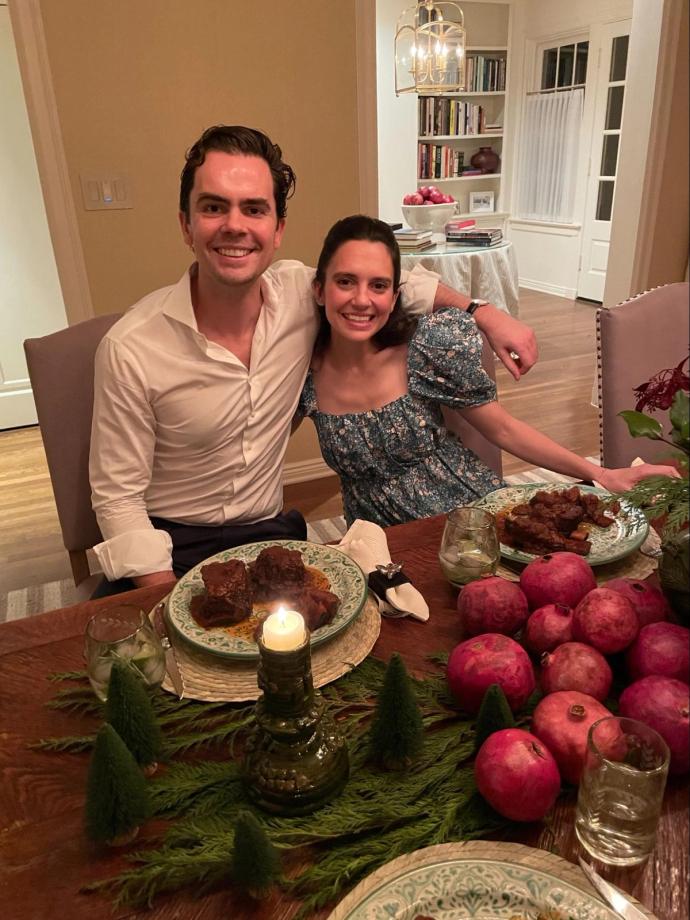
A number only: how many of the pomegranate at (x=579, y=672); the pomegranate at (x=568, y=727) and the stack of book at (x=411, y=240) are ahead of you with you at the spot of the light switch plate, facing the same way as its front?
2

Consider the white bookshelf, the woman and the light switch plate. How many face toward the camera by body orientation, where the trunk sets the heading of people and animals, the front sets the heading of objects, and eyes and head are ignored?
3

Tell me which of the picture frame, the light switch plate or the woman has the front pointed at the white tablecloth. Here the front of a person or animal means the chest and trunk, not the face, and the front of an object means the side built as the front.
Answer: the picture frame

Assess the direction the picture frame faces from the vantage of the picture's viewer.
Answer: facing the viewer

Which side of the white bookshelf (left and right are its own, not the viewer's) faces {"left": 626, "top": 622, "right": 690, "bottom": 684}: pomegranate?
front

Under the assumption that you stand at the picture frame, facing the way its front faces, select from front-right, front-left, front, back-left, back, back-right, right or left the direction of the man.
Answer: front

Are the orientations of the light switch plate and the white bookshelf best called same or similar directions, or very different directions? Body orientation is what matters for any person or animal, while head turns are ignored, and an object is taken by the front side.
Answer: same or similar directions

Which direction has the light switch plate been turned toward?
toward the camera

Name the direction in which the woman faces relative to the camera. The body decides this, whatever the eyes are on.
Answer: toward the camera

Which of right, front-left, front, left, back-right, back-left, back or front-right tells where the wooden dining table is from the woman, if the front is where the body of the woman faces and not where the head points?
front

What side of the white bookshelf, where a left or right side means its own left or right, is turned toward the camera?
front

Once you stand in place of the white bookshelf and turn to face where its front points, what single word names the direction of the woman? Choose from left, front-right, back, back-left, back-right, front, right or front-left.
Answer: front

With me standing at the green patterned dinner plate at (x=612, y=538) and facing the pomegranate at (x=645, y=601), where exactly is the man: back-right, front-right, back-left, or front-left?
back-right

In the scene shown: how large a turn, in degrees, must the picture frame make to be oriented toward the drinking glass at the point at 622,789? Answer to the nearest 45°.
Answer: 0° — it already faces it

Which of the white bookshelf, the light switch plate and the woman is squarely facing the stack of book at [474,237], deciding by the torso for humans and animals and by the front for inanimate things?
the white bookshelf

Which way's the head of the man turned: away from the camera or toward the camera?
toward the camera

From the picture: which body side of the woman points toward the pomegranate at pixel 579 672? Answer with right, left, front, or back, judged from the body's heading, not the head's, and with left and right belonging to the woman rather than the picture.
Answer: front
